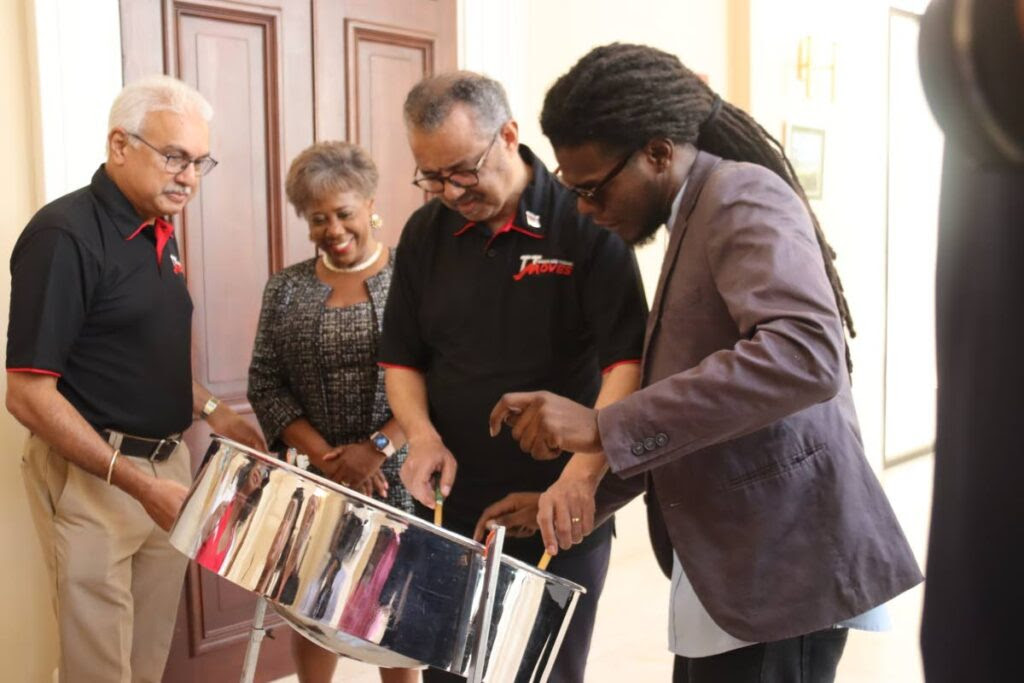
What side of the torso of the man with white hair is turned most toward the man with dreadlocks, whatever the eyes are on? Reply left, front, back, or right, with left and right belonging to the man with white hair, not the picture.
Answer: front

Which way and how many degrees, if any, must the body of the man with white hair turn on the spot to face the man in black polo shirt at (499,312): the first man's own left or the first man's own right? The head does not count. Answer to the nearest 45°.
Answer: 0° — they already face them

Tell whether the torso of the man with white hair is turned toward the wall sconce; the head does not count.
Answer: no

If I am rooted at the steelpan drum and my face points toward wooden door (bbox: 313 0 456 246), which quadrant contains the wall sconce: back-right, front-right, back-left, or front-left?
front-right

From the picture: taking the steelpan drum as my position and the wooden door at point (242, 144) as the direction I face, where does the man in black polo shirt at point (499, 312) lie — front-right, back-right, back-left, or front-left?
front-right

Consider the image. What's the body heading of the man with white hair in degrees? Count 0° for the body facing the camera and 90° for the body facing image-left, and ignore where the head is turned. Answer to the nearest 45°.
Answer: approximately 315°

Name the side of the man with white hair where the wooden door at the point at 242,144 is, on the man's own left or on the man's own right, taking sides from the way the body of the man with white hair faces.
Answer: on the man's own left

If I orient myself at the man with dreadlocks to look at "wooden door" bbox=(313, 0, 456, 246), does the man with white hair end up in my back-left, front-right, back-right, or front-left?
front-left

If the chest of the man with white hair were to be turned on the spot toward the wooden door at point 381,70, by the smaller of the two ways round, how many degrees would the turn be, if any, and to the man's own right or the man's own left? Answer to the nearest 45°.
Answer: approximately 90° to the man's own left

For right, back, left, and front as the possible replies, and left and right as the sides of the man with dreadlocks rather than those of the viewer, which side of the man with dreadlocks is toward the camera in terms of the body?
left

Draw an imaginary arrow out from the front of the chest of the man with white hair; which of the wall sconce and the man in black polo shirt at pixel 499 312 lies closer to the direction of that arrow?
the man in black polo shirt

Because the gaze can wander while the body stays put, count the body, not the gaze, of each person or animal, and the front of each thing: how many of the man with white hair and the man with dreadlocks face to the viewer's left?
1

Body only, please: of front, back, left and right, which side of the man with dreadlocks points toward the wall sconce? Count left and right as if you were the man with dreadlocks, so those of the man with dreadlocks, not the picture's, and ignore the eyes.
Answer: right

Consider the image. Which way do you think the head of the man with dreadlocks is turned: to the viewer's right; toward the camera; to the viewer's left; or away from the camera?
to the viewer's left
